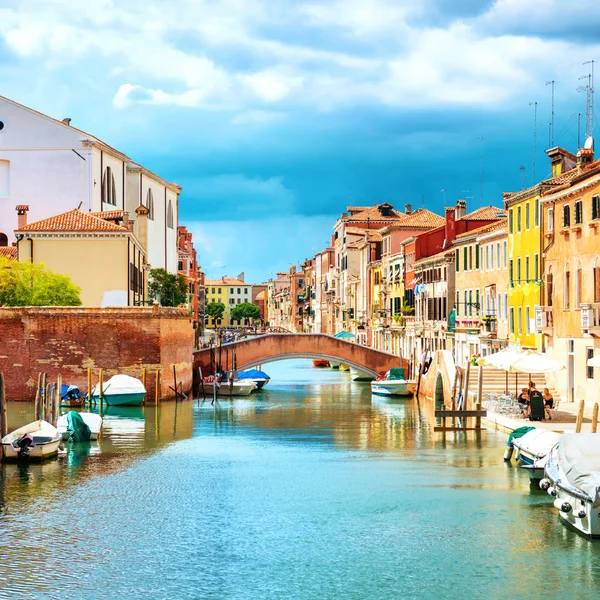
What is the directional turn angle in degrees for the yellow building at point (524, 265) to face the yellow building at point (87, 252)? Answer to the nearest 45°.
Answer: approximately 45° to its right

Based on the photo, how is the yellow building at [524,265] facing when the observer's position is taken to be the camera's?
facing the viewer and to the left of the viewer

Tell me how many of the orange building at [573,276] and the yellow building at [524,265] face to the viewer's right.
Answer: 0

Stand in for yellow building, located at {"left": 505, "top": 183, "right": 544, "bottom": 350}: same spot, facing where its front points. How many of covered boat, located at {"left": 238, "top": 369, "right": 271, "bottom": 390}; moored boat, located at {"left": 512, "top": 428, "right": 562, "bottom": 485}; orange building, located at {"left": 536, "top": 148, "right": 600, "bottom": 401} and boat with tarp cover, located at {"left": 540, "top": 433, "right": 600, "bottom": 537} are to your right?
1

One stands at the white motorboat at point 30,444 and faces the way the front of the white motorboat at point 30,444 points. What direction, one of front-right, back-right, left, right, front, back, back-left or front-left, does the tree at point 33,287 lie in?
front-left

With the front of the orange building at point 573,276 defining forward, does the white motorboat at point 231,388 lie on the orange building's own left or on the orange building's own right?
on the orange building's own right

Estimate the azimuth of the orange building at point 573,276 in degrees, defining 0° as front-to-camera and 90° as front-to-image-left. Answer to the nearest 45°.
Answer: approximately 45°

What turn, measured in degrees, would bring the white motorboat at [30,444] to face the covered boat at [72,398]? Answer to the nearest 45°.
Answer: approximately 45° to its left

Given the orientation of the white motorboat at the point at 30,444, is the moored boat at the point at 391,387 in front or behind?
in front

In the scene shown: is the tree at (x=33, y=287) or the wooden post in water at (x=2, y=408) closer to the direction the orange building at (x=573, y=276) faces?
the wooden post in water
